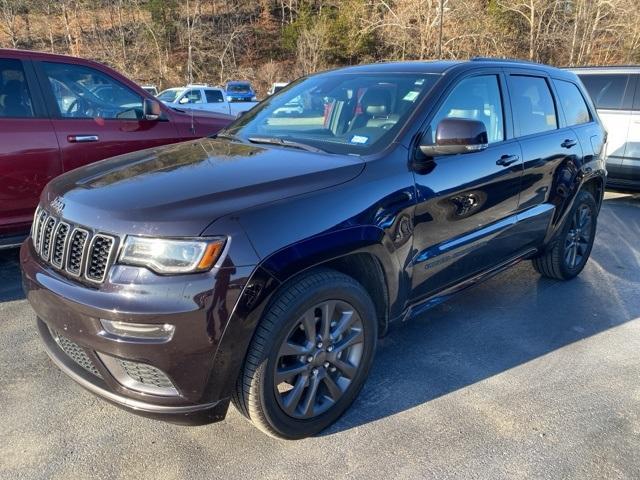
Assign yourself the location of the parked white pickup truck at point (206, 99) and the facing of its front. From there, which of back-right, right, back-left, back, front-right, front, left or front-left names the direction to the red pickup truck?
front-left

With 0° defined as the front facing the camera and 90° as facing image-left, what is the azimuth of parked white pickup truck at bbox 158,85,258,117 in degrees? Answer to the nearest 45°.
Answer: approximately 45°

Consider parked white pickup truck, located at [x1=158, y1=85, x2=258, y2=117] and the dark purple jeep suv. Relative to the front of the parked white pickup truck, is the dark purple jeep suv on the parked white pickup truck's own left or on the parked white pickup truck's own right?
on the parked white pickup truck's own left

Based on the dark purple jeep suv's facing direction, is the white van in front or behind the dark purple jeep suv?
behind

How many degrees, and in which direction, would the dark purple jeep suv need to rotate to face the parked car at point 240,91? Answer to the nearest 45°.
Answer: approximately 135° to its right

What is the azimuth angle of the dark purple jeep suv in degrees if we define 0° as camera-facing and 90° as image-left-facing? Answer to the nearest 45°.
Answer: approximately 45°

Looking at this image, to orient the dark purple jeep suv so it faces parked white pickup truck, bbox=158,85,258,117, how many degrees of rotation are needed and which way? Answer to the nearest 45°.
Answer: approximately 135° to its right

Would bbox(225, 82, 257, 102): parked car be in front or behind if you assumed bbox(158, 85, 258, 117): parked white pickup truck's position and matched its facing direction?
behind
